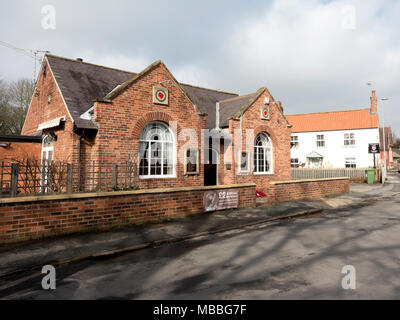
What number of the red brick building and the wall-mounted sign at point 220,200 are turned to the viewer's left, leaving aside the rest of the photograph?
0

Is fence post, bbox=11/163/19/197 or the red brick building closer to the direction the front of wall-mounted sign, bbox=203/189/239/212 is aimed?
the fence post

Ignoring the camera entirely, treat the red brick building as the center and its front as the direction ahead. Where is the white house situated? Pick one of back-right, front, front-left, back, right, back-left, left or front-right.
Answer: left

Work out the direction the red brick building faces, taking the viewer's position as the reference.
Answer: facing the viewer and to the right of the viewer

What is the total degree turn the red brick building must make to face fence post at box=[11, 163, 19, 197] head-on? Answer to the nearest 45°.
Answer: approximately 90° to its right

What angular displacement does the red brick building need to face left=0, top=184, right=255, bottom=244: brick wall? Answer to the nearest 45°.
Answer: approximately 45° to its right

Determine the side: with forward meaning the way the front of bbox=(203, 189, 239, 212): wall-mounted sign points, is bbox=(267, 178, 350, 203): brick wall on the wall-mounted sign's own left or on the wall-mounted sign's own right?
on the wall-mounted sign's own left

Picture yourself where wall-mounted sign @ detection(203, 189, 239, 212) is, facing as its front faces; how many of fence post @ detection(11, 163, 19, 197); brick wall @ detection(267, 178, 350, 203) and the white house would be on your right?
1
